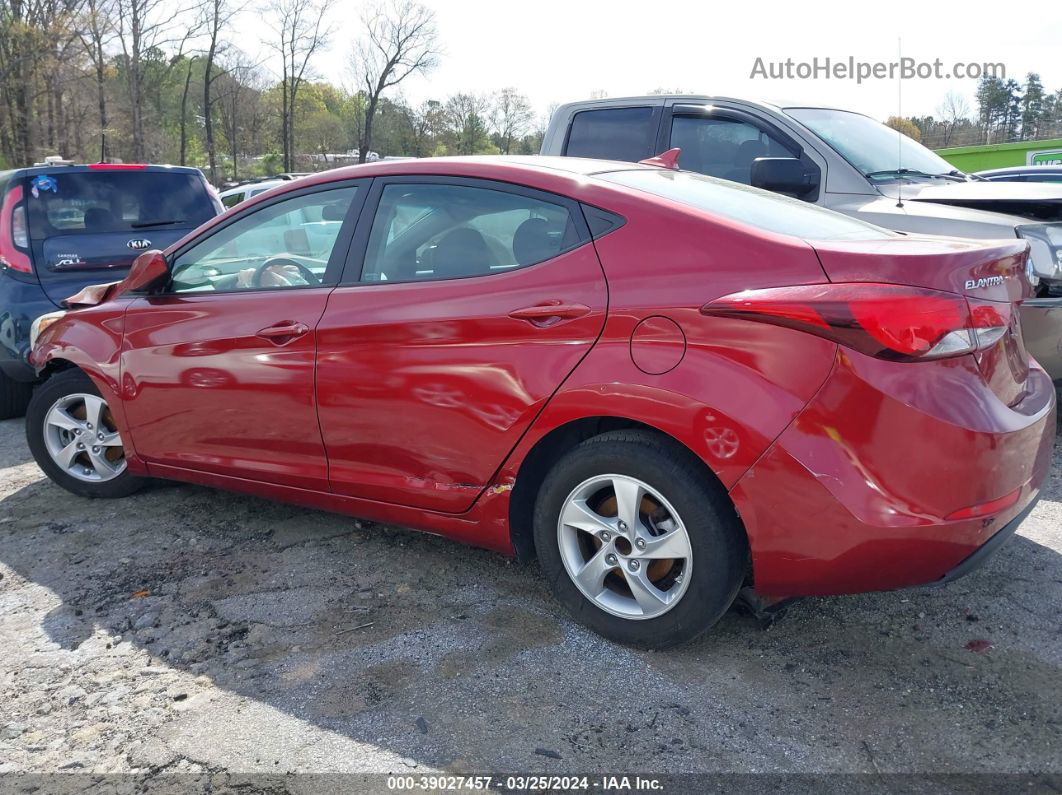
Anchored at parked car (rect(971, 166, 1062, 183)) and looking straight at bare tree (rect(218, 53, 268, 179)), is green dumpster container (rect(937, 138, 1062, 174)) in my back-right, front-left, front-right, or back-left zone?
front-right

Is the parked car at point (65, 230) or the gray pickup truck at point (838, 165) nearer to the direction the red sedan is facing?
the parked car

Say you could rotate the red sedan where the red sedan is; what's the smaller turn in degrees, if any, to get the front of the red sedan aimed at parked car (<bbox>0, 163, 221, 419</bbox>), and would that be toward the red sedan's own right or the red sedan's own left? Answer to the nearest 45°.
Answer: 0° — it already faces it

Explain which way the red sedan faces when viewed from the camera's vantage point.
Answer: facing away from the viewer and to the left of the viewer

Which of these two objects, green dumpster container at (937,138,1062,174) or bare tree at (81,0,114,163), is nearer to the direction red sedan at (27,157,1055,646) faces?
the bare tree

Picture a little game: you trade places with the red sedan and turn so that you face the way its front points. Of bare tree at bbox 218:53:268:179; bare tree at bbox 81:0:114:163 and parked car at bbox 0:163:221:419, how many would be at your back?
0

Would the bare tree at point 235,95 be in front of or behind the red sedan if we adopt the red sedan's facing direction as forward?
in front
